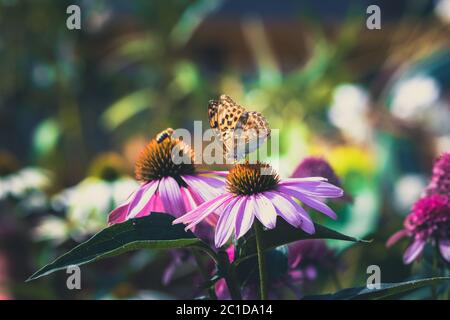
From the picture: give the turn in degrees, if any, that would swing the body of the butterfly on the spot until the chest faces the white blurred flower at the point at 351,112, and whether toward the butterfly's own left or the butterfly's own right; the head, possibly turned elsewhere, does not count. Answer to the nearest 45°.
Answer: approximately 90° to the butterfly's own right

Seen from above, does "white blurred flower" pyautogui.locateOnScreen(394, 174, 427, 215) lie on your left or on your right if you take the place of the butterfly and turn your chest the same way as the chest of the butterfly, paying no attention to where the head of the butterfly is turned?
on your right

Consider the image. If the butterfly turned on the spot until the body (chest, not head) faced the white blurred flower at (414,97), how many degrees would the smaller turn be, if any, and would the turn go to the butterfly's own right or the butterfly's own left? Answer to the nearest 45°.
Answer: approximately 90° to the butterfly's own right
